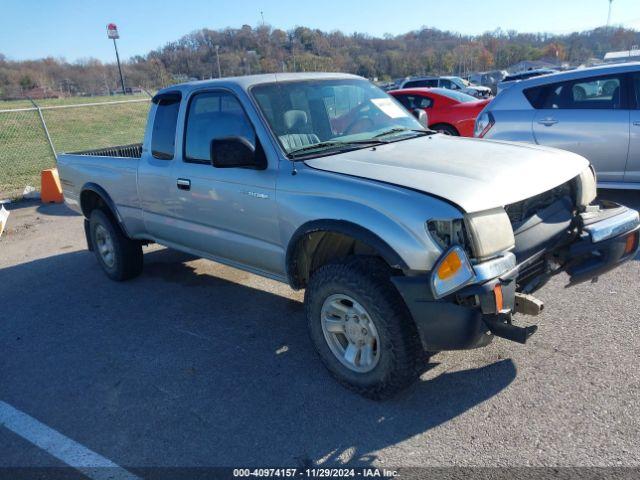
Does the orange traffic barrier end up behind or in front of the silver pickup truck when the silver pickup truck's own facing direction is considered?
behind

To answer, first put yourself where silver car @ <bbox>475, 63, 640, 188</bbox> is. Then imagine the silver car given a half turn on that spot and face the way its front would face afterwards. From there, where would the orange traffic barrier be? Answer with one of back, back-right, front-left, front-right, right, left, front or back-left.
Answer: front

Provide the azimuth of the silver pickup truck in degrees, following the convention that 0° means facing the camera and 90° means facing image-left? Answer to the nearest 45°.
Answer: approximately 315°

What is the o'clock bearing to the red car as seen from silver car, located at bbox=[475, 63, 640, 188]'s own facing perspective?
The red car is roughly at 8 o'clock from the silver car.

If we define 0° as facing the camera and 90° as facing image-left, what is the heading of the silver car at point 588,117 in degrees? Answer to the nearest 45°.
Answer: approximately 270°

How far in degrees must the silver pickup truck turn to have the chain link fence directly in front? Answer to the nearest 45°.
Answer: approximately 180°

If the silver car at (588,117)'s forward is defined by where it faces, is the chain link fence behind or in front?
behind

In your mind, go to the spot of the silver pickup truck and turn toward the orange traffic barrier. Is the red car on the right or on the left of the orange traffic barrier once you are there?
right

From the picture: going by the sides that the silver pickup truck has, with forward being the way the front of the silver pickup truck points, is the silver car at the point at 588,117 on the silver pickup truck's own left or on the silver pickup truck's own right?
on the silver pickup truck's own left

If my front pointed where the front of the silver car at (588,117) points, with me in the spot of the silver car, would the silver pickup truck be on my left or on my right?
on my right
